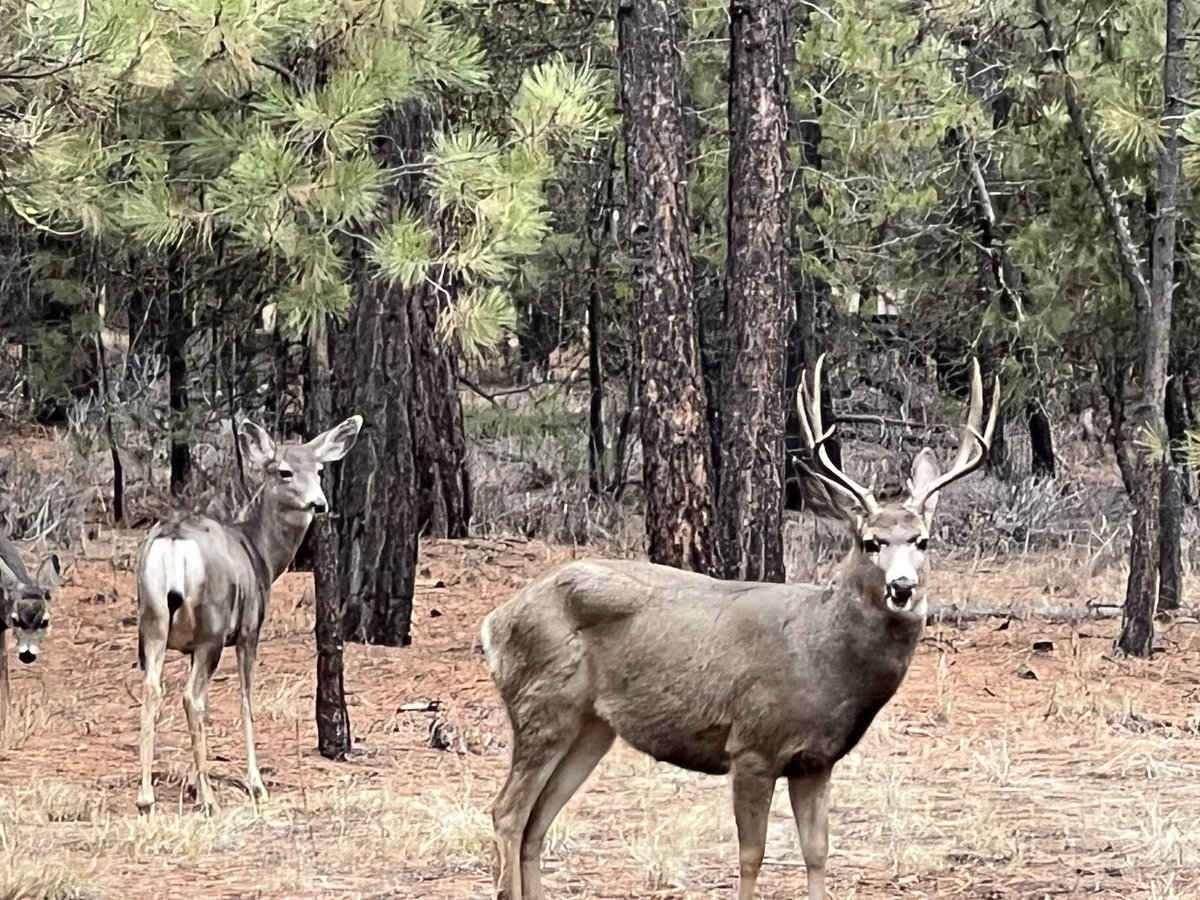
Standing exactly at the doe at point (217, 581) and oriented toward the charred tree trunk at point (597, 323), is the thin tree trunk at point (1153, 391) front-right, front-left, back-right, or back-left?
front-right

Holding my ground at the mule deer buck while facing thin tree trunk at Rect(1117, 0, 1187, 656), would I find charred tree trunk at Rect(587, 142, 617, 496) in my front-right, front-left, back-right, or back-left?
front-left

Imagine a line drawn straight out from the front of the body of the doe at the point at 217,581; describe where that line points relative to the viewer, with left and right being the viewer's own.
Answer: facing away from the viewer and to the right of the viewer

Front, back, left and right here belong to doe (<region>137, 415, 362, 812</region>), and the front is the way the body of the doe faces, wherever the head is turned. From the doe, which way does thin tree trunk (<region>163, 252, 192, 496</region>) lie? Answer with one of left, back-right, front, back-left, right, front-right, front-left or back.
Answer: front-left

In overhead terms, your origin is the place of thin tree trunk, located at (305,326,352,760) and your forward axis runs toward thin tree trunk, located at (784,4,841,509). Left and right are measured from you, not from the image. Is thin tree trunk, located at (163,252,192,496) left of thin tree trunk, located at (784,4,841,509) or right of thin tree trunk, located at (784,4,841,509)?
left

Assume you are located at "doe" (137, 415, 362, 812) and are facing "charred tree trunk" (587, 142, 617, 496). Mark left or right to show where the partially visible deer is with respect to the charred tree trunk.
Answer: left

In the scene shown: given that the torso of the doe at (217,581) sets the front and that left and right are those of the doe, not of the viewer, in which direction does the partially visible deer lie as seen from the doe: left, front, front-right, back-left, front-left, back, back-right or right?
left
